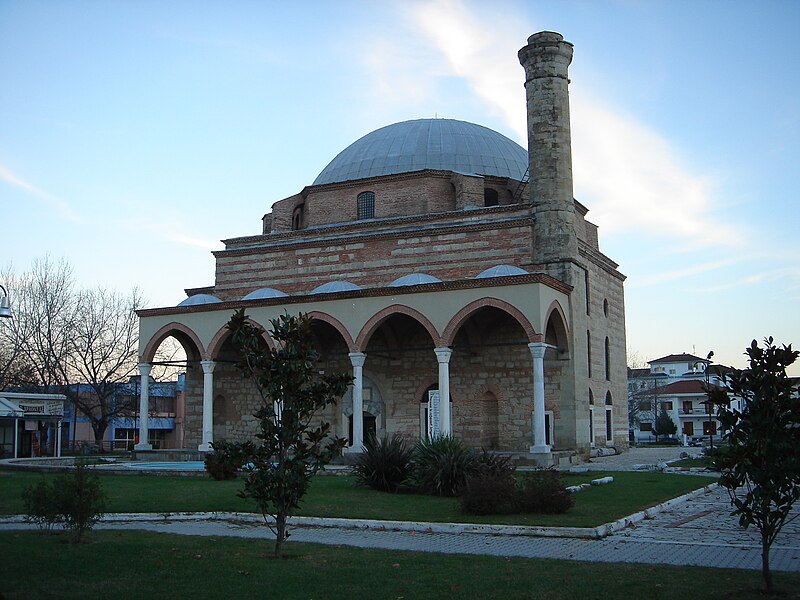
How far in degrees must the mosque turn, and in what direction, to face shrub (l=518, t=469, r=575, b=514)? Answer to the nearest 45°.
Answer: approximately 45° to its left

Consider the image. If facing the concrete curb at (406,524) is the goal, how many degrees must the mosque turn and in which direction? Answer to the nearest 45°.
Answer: approximately 45° to its left

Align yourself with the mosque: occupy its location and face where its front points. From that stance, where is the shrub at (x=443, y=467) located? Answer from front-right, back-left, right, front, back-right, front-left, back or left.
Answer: front-left

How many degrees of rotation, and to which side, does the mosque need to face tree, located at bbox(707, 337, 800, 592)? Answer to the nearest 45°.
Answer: approximately 45° to its left

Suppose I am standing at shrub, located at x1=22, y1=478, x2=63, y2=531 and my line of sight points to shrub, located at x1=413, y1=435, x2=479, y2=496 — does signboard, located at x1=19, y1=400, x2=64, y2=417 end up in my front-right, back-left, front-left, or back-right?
front-left

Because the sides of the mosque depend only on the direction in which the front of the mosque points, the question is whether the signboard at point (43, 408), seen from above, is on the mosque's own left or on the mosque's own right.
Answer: on the mosque's own right

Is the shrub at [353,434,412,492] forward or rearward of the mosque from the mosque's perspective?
forward

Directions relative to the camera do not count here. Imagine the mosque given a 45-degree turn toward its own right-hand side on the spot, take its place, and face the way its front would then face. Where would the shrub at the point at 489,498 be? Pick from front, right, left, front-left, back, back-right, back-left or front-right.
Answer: left
